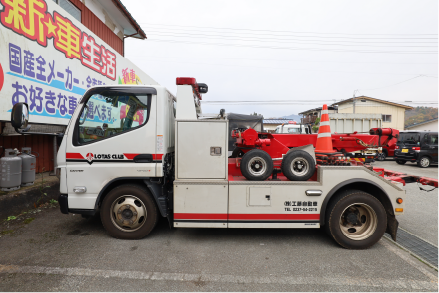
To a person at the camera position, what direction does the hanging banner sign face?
facing the viewer and to the right of the viewer

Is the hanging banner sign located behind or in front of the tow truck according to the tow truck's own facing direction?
in front

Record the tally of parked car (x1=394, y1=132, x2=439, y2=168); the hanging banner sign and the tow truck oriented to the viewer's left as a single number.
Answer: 1

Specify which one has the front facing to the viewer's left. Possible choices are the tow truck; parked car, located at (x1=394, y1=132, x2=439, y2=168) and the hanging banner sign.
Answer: the tow truck

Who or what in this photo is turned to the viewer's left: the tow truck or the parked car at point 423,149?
the tow truck

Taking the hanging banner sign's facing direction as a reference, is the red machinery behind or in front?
in front

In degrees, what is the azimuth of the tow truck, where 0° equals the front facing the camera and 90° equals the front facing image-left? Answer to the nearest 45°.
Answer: approximately 90°

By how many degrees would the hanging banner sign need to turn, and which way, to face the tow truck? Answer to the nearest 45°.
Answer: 0° — it already faces it

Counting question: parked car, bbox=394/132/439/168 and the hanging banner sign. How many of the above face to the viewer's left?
0

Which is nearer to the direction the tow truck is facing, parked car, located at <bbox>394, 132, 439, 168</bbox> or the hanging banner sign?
the hanging banner sign
